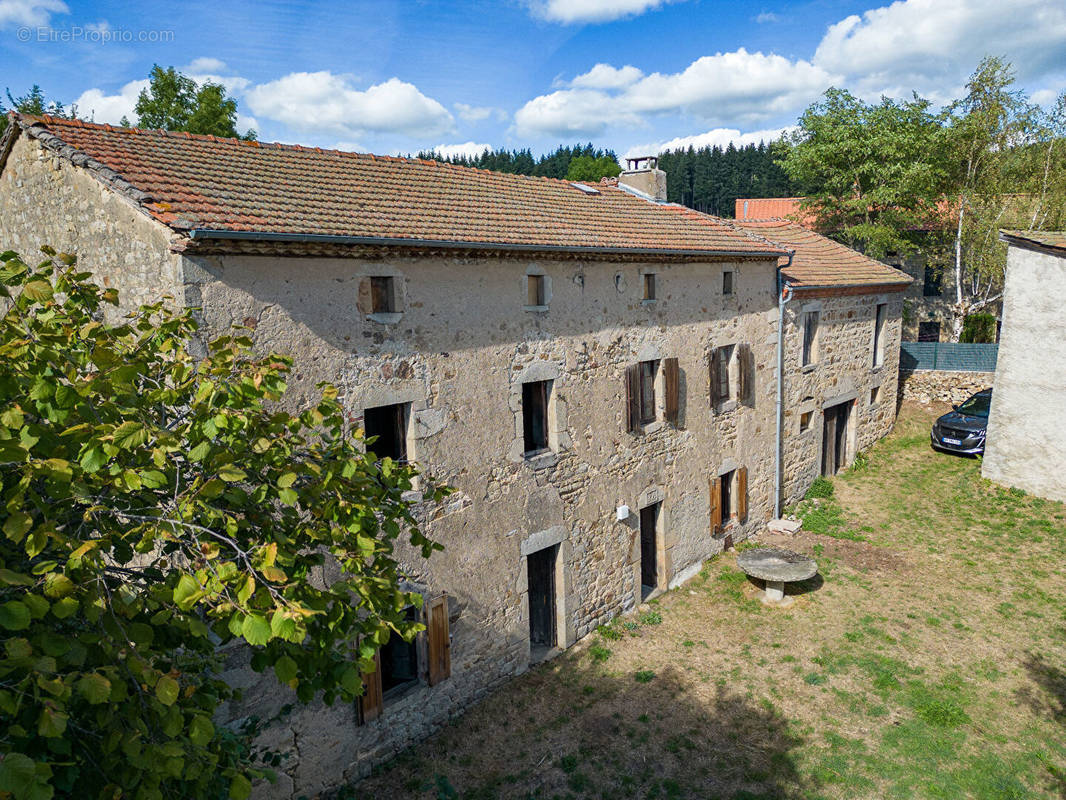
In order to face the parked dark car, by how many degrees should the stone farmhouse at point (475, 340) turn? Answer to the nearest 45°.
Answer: approximately 90° to its left

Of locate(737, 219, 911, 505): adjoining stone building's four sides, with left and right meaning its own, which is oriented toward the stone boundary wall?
left

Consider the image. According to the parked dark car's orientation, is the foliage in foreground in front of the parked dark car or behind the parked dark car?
in front

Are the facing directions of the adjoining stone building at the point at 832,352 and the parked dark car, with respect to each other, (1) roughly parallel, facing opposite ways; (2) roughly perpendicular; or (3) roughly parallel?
roughly perpendicular

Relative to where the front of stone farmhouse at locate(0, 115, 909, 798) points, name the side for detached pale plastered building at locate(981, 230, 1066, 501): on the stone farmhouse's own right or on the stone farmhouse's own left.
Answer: on the stone farmhouse's own left

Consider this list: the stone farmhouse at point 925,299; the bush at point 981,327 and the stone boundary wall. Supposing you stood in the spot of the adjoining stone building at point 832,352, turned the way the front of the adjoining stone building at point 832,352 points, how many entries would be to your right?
0

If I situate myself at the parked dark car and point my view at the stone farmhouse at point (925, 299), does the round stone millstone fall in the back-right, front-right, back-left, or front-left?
back-left

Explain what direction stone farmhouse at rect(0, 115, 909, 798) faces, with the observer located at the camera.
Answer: facing the viewer and to the right of the viewer

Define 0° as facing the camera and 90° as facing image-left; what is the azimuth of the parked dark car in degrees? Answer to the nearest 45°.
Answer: approximately 45°

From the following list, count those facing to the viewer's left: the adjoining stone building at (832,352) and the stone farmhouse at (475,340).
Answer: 0

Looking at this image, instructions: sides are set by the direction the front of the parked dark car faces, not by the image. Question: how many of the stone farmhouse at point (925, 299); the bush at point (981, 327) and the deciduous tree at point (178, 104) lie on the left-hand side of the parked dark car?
0
